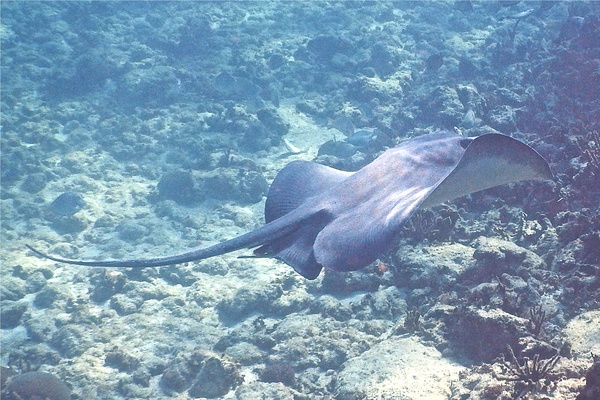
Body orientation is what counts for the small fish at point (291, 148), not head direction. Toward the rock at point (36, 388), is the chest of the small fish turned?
no

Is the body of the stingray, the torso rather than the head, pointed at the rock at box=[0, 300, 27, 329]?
no

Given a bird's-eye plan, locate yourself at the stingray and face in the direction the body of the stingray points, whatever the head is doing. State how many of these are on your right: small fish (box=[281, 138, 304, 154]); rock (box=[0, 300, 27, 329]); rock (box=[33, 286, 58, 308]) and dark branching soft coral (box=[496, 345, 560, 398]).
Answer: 1

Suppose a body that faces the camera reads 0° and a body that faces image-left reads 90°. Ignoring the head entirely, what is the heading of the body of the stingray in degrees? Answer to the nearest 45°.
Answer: approximately 225°

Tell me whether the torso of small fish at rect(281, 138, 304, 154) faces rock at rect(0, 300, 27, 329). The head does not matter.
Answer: no
